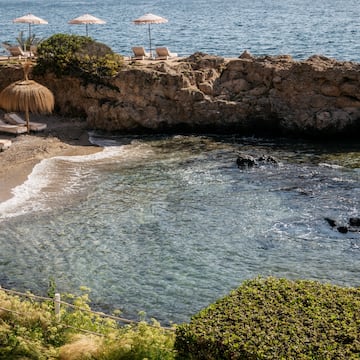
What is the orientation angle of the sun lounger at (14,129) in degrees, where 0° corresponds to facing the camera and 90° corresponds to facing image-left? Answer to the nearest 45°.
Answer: approximately 270°

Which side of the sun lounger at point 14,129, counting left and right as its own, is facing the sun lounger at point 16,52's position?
left

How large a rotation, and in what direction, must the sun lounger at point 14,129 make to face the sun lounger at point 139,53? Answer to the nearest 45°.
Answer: approximately 45° to its left

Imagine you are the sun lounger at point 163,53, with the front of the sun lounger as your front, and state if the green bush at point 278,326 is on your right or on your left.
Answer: on your right
